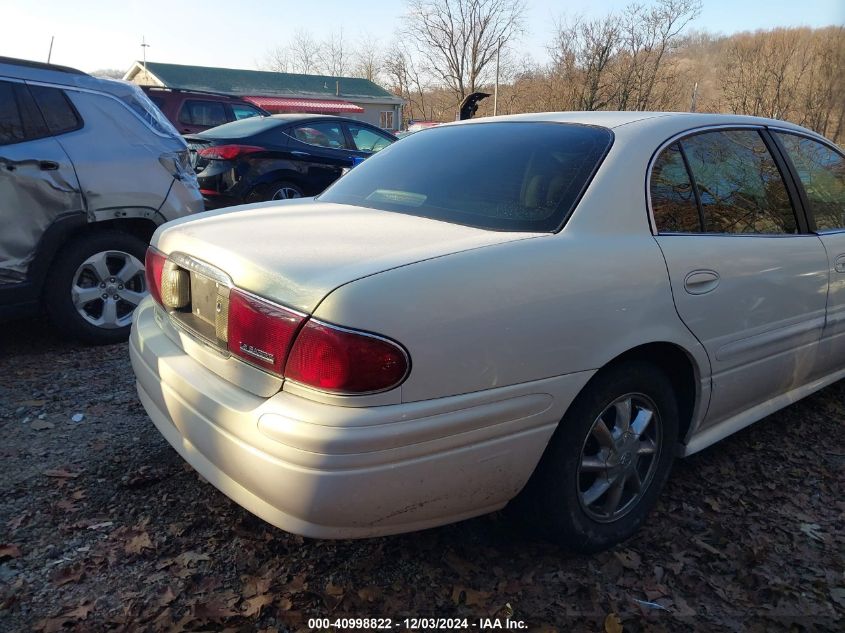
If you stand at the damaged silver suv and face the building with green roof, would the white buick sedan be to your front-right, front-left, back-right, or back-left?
back-right

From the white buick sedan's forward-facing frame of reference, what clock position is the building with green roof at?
The building with green roof is roughly at 10 o'clock from the white buick sedan.

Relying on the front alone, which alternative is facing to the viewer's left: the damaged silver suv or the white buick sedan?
the damaged silver suv

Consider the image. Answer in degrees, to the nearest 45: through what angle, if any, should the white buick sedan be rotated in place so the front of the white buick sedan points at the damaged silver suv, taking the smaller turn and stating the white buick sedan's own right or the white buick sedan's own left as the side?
approximately 90° to the white buick sedan's own left

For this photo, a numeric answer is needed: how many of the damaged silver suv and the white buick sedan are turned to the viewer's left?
1

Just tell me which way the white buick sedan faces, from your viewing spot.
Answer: facing away from the viewer and to the right of the viewer

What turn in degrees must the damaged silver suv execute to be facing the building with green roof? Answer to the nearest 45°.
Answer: approximately 90° to its right

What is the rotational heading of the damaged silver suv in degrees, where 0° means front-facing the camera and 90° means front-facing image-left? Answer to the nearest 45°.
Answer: approximately 90°

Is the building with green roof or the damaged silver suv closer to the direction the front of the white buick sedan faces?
the building with green roof
